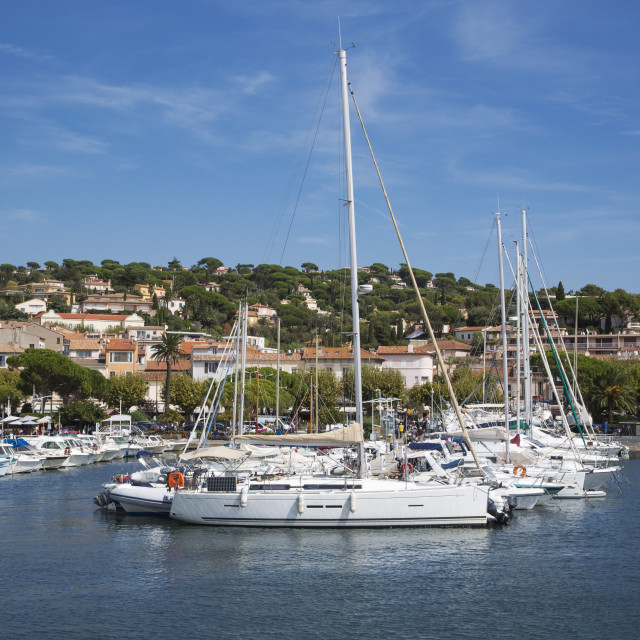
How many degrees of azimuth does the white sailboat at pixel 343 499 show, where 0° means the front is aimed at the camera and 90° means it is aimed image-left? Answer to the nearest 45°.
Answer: approximately 270°
